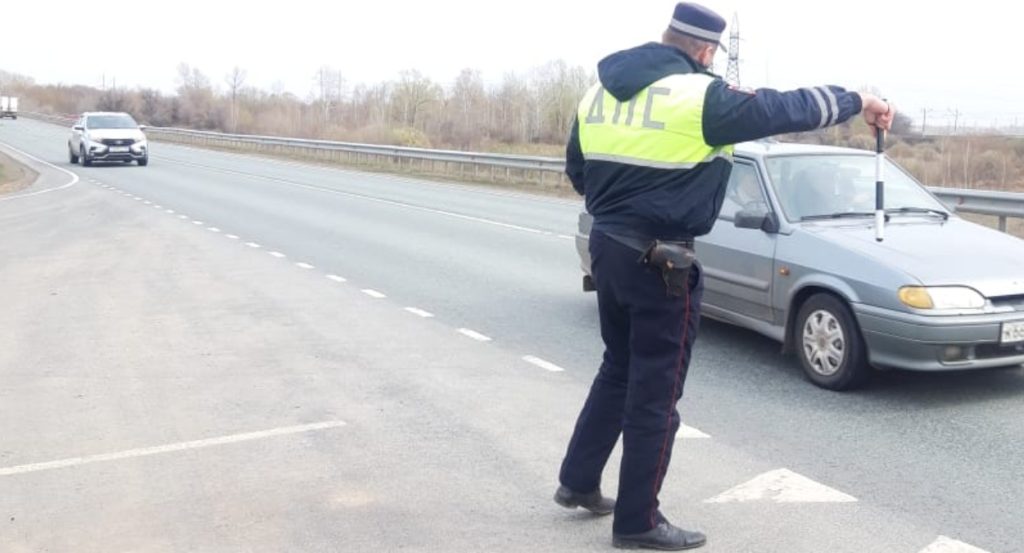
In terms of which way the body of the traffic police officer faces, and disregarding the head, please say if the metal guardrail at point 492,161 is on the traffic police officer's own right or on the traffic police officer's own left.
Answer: on the traffic police officer's own left

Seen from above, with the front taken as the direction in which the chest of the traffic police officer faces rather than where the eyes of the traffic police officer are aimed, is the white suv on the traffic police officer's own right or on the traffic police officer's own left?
on the traffic police officer's own left

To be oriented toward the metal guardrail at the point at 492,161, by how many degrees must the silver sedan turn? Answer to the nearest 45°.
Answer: approximately 135° to its left

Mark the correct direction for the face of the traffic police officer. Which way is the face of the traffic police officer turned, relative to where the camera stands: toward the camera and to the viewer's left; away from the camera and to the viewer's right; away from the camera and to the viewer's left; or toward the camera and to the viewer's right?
away from the camera and to the viewer's right

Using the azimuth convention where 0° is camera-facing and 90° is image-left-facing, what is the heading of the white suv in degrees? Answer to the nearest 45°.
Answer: approximately 315°

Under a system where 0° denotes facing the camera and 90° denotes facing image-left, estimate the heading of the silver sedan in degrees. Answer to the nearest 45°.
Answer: approximately 315°

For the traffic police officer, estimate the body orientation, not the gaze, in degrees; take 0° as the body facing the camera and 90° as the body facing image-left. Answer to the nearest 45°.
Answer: approximately 225°

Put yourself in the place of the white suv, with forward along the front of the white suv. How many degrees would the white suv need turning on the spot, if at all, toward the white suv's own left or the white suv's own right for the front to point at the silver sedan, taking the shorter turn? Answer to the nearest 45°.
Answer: approximately 45° to the white suv's own right
